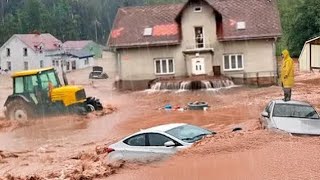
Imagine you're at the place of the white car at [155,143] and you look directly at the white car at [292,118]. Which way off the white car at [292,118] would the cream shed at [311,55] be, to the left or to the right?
left

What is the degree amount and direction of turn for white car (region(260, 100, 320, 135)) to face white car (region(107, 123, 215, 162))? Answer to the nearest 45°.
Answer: approximately 90° to its right
